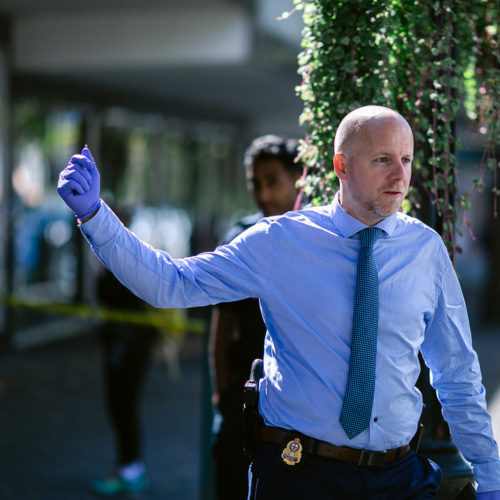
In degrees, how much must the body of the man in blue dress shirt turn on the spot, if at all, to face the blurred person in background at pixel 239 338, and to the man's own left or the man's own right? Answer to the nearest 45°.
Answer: approximately 135° to the man's own left

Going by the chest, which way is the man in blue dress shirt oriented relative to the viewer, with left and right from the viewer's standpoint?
facing the viewer and to the right of the viewer

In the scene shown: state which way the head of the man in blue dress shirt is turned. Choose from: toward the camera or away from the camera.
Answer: toward the camera

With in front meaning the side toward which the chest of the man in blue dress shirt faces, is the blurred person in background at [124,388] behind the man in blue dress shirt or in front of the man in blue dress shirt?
behind

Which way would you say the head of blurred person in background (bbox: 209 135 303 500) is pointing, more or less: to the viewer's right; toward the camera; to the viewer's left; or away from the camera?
toward the camera
